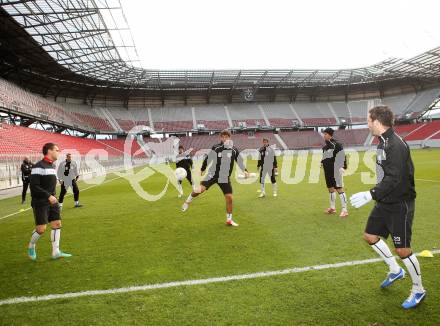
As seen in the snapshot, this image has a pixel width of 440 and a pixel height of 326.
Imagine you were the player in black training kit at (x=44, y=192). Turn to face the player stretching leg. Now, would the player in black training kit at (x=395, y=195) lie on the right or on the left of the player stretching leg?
right

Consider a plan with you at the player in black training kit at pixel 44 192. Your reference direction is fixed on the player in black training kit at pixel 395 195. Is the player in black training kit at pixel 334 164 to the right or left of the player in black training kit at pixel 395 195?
left

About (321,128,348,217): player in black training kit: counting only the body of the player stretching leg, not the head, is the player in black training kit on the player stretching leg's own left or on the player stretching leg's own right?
on the player stretching leg's own left

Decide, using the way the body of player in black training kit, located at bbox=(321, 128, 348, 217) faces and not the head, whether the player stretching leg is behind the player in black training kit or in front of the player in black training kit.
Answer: in front

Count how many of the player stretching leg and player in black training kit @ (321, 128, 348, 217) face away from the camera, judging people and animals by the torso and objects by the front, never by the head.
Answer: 0

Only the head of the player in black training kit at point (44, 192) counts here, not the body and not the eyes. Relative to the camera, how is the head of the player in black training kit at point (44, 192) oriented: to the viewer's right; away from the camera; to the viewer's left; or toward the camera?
to the viewer's right

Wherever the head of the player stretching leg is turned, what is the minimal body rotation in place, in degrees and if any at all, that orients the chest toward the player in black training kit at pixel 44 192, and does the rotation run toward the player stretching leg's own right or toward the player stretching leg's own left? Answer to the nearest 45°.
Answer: approximately 45° to the player stretching leg's own right

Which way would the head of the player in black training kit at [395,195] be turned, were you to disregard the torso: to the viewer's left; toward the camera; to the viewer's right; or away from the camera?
to the viewer's left

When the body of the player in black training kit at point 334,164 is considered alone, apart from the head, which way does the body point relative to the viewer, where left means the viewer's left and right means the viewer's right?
facing the viewer and to the left of the viewer

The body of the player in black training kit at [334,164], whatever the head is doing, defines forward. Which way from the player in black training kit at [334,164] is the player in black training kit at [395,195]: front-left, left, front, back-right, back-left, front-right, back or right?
front-left

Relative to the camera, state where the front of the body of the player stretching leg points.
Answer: toward the camera

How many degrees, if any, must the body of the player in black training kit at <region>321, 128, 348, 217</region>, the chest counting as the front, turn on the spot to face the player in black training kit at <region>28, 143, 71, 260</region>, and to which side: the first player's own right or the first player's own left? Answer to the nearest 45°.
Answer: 0° — they already face them
